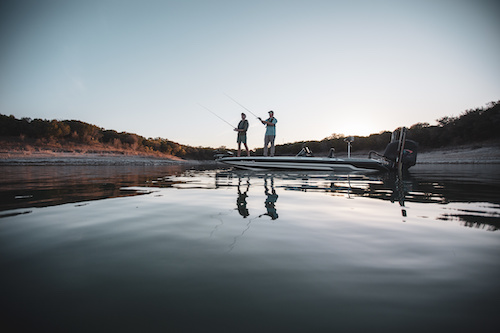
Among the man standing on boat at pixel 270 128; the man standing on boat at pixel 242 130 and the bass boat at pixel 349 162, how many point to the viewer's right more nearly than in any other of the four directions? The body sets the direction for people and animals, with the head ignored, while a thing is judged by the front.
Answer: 0

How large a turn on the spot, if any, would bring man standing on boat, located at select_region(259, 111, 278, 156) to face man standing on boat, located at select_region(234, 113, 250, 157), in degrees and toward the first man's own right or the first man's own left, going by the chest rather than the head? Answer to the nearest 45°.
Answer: approximately 45° to the first man's own right

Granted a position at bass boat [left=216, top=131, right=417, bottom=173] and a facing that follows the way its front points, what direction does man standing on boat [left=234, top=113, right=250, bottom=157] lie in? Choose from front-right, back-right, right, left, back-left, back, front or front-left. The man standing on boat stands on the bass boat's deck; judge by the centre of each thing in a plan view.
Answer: front

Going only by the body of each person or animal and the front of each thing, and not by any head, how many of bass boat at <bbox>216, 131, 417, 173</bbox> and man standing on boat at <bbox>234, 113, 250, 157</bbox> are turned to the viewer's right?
0

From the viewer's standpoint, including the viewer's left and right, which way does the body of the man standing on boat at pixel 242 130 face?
facing the viewer and to the left of the viewer

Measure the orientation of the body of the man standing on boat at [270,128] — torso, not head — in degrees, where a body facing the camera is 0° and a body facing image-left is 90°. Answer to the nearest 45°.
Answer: approximately 45°

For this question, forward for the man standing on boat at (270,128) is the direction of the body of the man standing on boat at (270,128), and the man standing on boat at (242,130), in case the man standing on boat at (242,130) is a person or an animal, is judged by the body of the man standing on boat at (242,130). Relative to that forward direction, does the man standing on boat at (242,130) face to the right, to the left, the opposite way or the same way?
the same way

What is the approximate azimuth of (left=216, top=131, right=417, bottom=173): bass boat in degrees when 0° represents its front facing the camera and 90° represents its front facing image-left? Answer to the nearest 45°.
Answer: approximately 90°

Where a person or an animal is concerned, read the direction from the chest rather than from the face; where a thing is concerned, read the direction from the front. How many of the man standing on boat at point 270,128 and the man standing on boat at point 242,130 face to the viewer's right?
0
